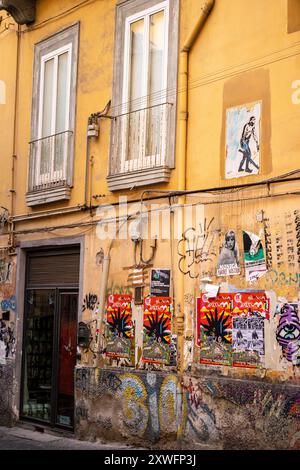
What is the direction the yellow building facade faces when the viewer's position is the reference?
facing the viewer and to the left of the viewer
